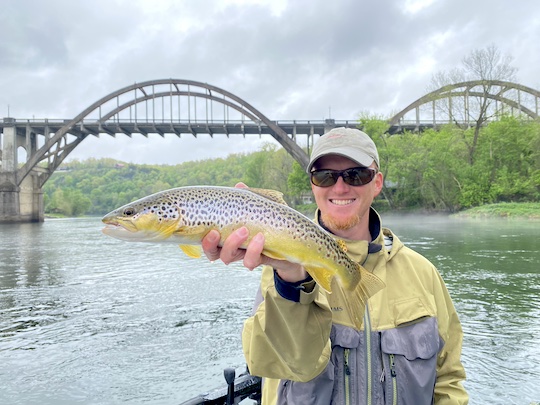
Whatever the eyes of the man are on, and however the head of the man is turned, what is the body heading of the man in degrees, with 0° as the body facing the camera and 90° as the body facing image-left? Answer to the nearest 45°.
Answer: approximately 0°

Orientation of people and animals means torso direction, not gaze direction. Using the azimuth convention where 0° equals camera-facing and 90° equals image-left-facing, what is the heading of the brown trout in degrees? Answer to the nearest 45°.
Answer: approximately 90°

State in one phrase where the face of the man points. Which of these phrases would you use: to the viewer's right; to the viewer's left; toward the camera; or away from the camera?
toward the camera
